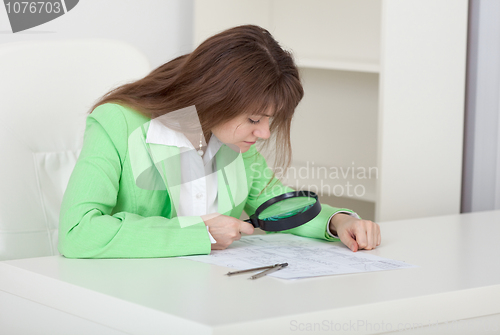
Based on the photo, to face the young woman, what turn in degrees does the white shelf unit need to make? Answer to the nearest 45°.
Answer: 0° — it already faces them

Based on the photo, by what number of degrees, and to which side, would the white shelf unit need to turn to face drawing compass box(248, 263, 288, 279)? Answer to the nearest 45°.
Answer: approximately 45° to its left

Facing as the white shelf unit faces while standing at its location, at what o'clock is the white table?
The white table is roughly at 11 o'clock from the white shelf unit.

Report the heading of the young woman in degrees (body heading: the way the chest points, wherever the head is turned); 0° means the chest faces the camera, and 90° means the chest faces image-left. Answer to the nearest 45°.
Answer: approximately 315°

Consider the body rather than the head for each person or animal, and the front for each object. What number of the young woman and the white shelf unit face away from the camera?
0

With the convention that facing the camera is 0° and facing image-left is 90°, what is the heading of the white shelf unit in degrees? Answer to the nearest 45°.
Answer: approximately 45°

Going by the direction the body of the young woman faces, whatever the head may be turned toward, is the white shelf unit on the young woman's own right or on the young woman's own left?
on the young woman's own left

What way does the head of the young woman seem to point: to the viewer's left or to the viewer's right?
to the viewer's right
